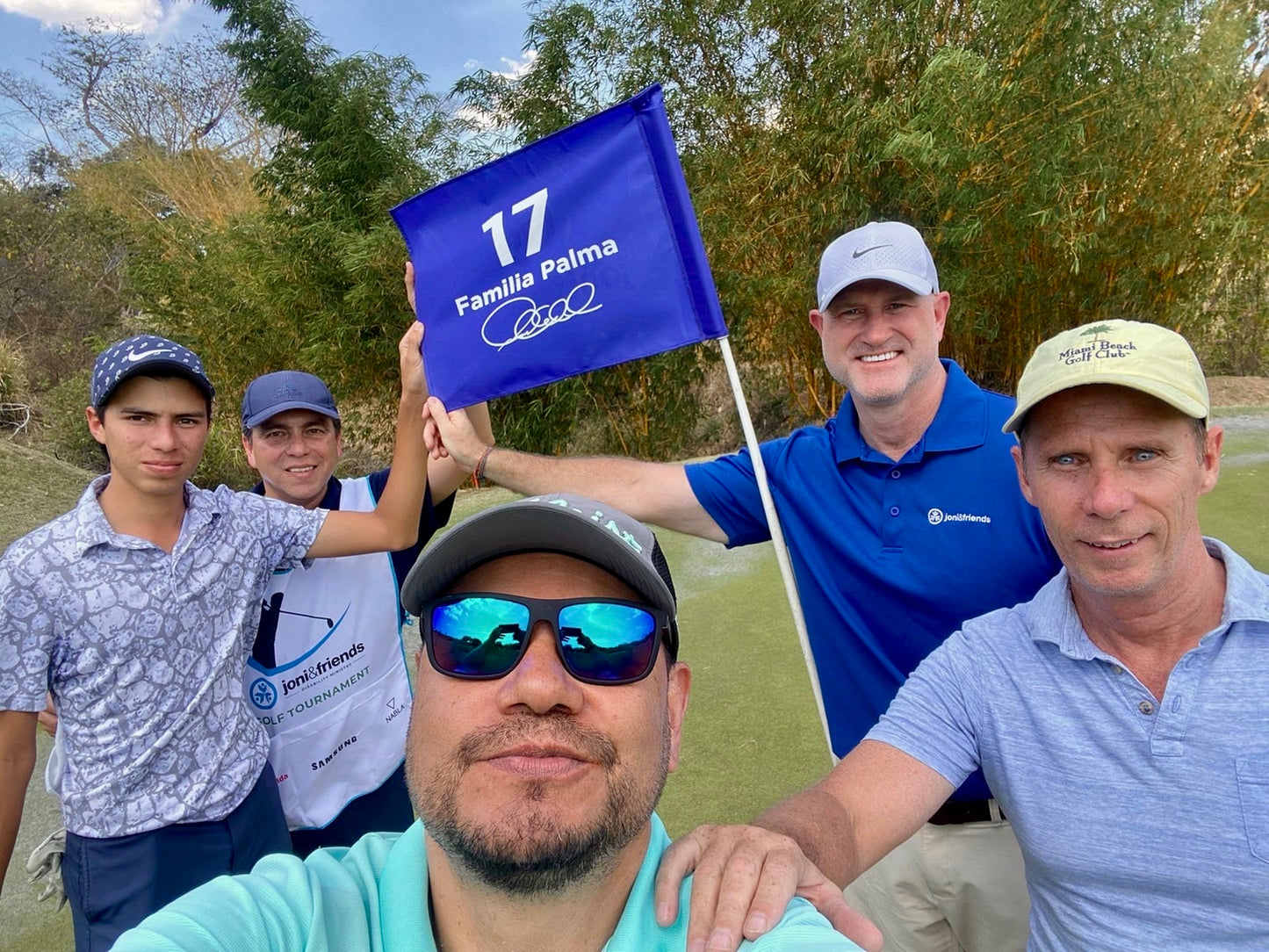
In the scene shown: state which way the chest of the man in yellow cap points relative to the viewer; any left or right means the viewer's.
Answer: facing the viewer

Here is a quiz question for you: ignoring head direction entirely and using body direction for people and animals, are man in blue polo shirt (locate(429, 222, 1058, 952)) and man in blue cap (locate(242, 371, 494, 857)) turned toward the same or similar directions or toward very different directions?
same or similar directions

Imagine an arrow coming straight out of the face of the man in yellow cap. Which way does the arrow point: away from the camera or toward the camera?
toward the camera

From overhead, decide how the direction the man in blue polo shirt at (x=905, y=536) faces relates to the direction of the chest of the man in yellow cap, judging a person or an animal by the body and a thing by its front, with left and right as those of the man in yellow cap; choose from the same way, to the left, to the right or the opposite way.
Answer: the same way

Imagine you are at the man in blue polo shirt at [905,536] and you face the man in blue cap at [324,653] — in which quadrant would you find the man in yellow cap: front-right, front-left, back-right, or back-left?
back-left

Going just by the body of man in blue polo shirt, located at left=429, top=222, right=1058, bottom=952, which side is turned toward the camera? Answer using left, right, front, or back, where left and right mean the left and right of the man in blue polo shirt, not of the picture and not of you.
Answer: front

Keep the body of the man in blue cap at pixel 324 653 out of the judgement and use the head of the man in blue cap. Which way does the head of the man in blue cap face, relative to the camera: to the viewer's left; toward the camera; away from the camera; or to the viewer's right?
toward the camera

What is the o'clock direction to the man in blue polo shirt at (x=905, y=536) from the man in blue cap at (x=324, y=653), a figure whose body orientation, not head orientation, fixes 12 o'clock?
The man in blue polo shirt is roughly at 10 o'clock from the man in blue cap.

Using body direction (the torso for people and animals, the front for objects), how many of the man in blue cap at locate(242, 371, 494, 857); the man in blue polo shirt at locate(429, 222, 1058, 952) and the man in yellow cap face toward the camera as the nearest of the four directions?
3
